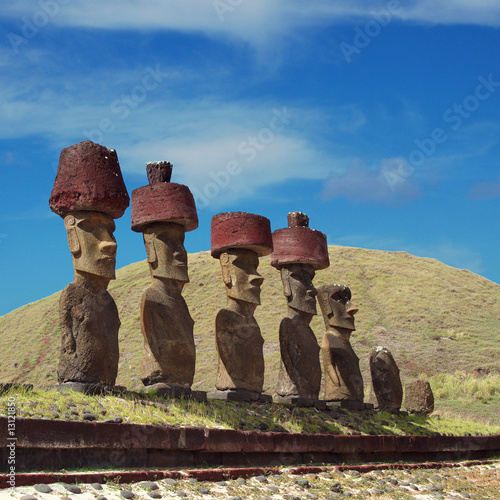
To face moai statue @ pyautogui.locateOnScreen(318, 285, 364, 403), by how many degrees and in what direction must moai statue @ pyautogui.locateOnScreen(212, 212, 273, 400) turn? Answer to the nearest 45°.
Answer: approximately 90° to its left

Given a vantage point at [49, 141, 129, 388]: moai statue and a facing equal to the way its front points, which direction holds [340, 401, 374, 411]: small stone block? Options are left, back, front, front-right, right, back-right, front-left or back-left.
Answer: left

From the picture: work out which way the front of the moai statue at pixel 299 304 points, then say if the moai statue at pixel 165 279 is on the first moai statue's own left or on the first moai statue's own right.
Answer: on the first moai statue's own right

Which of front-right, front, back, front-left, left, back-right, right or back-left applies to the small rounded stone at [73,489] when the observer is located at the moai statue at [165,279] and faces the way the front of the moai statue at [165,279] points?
front-right

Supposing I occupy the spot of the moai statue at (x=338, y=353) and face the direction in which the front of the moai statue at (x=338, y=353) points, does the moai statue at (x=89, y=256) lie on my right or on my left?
on my right

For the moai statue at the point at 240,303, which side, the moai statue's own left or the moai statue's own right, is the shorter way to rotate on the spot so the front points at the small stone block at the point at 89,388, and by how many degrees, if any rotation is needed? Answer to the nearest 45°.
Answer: approximately 90° to the moai statue's own right

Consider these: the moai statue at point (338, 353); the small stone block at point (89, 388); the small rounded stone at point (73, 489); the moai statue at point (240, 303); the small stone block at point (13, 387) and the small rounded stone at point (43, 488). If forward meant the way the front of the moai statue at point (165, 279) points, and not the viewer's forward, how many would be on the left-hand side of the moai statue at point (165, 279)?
2

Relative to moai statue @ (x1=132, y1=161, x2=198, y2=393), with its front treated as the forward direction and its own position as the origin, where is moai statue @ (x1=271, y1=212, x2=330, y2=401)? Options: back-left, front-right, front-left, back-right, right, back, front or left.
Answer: left

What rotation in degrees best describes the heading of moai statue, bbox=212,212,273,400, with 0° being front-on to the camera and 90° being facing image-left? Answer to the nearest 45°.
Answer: approximately 315°

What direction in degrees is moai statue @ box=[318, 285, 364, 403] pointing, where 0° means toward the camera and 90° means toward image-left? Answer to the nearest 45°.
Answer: approximately 315°

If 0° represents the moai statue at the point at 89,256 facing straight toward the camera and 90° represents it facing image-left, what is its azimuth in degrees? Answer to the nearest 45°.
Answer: approximately 315°

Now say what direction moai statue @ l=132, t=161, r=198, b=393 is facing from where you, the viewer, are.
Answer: facing the viewer and to the right of the viewer
